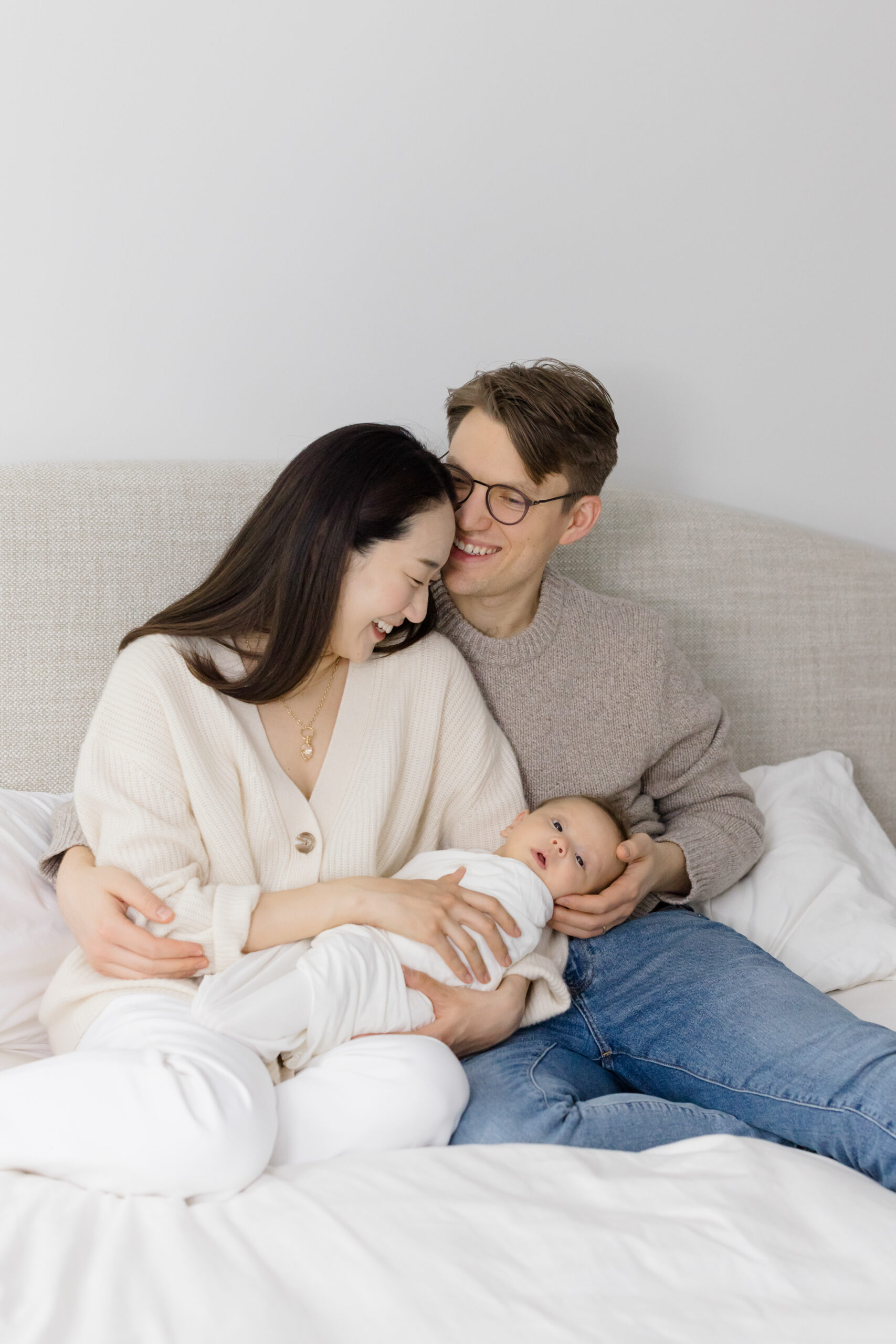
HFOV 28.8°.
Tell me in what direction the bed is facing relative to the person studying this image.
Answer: facing the viewer

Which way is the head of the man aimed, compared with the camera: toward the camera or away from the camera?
toward the camera

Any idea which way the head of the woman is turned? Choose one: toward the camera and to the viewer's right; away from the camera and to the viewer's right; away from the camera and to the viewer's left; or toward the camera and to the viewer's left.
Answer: toward the camera and to the viewer's right

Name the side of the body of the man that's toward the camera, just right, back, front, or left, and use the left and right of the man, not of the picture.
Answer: front
